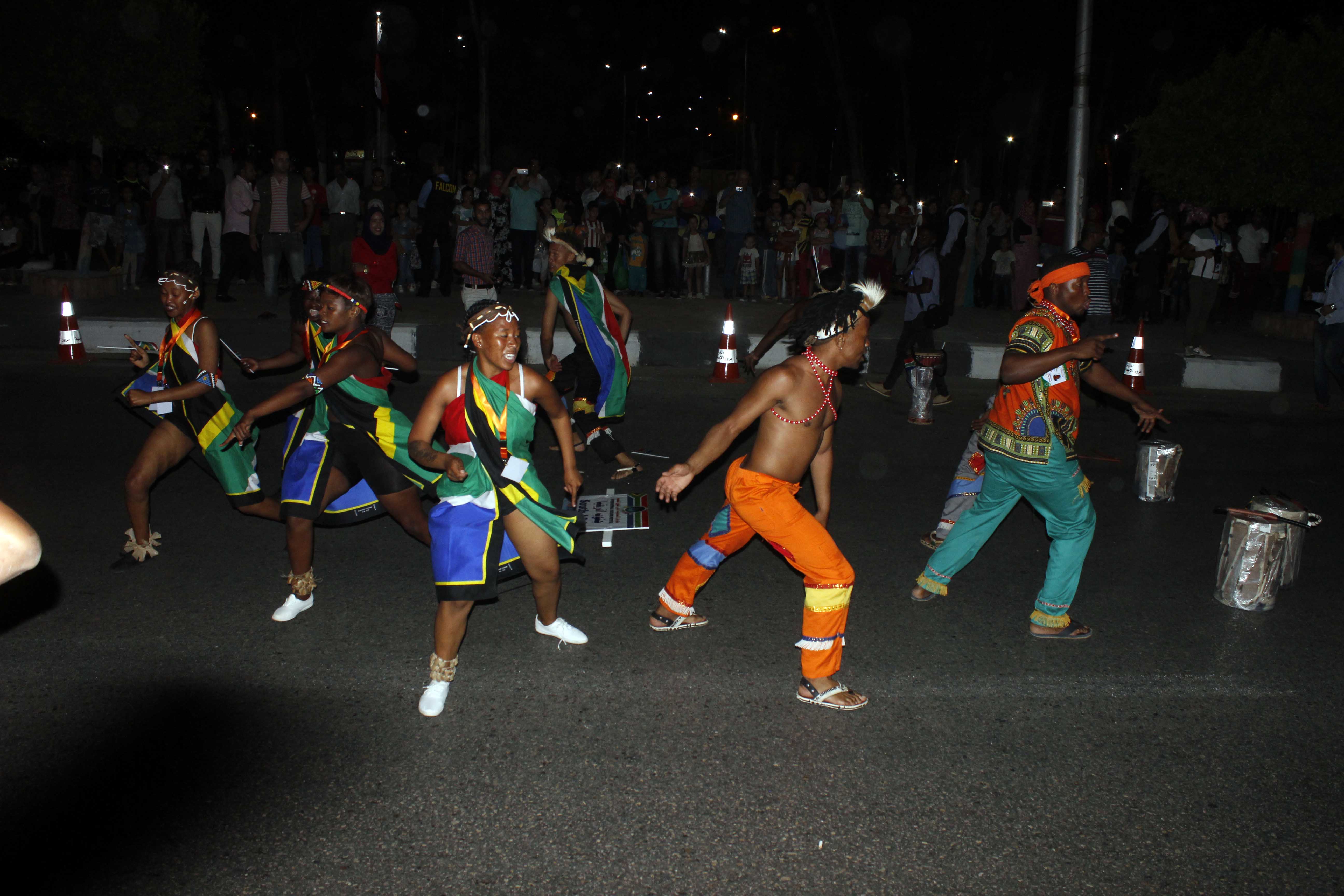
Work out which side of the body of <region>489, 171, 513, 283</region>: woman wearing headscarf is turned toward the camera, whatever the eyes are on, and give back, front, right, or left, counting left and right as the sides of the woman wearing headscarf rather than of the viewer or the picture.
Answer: front

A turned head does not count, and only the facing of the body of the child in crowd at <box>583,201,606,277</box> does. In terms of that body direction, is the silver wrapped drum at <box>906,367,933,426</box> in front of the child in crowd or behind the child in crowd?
in front

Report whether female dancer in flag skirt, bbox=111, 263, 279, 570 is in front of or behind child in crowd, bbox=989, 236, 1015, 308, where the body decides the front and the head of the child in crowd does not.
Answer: in front

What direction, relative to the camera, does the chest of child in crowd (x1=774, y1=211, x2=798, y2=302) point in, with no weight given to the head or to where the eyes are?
toward the camera

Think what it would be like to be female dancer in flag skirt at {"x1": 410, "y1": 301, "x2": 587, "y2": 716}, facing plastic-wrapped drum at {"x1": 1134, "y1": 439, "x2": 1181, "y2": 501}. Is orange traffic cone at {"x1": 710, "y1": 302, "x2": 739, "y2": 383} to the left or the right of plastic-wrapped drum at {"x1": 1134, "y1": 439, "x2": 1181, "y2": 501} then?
left

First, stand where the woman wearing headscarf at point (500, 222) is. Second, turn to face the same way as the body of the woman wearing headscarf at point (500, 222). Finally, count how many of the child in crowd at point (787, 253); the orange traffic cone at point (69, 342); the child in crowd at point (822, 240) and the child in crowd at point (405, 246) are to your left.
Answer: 2

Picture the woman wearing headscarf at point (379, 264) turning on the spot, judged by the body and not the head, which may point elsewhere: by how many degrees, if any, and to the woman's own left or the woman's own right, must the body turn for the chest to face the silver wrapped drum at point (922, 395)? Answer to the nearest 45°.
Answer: approximately 45° to the woman's own left

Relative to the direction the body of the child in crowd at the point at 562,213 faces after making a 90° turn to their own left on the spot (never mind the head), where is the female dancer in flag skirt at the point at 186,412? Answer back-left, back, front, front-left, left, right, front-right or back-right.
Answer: right

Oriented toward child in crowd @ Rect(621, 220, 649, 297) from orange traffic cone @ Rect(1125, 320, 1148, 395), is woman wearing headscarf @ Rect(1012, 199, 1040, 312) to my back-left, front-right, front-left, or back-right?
front-right

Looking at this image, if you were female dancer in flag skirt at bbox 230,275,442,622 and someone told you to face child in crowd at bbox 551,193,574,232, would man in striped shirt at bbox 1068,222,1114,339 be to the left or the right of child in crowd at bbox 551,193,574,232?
right
